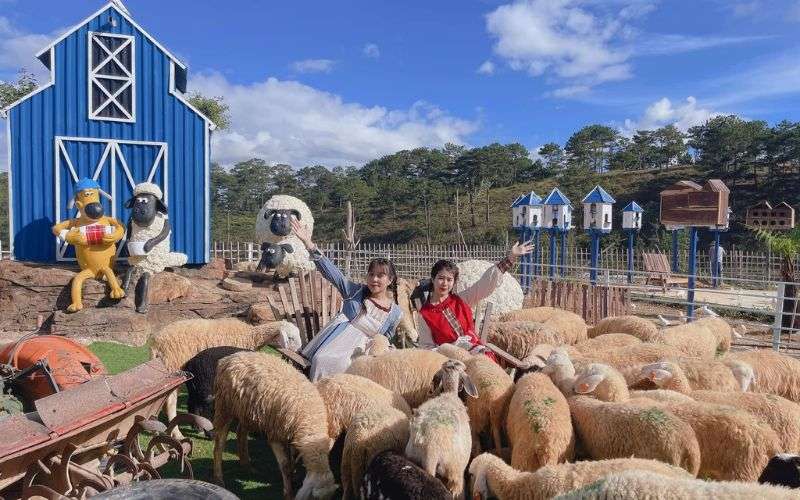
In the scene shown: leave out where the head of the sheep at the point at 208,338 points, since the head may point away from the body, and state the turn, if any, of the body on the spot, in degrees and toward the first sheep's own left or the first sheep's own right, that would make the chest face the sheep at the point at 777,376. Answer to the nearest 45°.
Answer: approximately 45° to the first sheep's own right

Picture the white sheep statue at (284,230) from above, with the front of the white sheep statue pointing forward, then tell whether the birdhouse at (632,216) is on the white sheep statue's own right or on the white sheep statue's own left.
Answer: on the white sheep statue's own left

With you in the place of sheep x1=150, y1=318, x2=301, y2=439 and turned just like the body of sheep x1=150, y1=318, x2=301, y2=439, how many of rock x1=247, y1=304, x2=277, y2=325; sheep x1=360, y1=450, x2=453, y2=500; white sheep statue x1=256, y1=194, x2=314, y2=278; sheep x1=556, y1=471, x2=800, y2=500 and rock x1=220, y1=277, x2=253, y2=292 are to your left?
3

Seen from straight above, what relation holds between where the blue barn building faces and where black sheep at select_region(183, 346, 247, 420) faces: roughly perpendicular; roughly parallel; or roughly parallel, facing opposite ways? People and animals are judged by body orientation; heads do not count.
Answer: roughly perpendicular

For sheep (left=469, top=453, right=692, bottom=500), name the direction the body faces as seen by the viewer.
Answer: to the viewer's left

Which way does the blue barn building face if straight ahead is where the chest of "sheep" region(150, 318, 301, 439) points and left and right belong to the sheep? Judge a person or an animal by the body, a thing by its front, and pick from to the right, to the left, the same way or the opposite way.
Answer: to the right

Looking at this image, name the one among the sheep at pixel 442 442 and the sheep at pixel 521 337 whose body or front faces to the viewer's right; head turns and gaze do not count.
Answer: the sheep at pixel 521 337

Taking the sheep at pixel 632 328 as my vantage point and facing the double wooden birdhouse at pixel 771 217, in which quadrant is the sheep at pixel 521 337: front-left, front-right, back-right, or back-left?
back-left

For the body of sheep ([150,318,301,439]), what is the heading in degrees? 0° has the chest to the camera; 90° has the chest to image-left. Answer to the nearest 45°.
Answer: approximately 270°

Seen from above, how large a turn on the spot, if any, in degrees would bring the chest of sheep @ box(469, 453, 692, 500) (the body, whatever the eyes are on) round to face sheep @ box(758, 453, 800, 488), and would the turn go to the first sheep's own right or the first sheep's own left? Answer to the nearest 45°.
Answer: approximately 135° to the first sheep's own right
